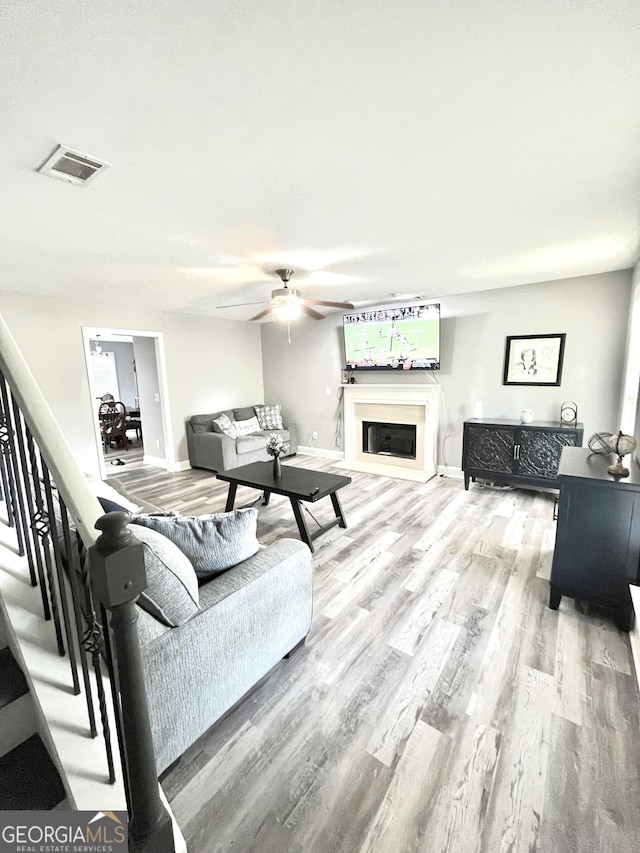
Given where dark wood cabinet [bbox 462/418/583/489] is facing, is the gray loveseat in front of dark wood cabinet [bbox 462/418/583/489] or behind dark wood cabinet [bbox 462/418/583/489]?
in front

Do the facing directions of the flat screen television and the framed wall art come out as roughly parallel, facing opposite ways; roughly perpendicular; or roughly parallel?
roughly parallel

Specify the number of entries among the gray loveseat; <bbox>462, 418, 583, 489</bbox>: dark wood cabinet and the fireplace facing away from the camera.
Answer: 0

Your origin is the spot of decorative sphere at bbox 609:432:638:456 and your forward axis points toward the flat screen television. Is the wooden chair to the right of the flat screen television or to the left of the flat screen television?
left

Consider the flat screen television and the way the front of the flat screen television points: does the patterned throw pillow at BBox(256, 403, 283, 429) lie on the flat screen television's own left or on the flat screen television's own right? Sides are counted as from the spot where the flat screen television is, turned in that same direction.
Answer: on the flat screen television's own right

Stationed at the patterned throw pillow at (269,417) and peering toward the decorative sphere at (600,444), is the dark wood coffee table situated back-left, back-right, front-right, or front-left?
front-right

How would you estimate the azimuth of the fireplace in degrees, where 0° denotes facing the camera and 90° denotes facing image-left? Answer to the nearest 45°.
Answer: approximately 45°

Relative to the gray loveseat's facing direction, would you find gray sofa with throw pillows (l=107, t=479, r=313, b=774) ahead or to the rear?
ahead

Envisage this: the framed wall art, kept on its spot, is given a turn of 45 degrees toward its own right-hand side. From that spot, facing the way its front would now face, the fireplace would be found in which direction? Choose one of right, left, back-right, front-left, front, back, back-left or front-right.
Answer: front

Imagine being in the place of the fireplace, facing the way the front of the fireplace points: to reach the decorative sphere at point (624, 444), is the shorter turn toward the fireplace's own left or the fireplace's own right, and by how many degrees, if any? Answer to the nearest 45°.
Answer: approximately 90° to the fireplace's own left

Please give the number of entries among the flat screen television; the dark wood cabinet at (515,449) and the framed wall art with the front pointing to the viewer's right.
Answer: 0

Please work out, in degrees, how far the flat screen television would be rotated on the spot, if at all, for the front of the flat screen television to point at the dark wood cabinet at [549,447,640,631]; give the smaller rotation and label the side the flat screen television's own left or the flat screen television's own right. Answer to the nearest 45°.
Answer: approximately 45° to the flat screen television's own left

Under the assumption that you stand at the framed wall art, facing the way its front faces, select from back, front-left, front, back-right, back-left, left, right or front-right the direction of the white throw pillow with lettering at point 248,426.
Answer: front-right

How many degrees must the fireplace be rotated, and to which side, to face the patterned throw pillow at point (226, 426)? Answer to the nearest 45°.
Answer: approximately 45° to its right
